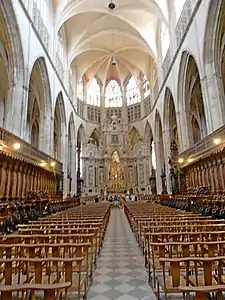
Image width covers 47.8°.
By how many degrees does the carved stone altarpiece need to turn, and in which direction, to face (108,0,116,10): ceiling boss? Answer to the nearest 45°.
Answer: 0° — it already faces it

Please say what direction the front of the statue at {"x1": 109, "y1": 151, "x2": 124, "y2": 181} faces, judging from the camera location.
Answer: facing the viewer

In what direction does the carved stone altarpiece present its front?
toward the camera

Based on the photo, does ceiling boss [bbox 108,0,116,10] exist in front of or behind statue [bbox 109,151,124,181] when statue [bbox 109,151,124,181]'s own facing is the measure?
in front

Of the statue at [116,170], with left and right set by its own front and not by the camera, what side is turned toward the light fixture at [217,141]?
front

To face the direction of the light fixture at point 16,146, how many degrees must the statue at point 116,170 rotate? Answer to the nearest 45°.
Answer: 0° — it already faces it

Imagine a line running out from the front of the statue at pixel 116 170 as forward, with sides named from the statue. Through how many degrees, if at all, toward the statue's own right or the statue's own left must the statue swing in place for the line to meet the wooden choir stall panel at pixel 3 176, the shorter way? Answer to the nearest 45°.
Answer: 0° — it already faces it

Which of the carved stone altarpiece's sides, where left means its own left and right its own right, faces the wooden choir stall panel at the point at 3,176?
front
